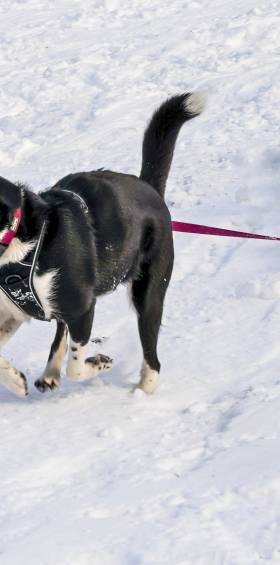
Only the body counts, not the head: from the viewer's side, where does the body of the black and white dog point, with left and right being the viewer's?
facing the viewer and to the left of the viewer
